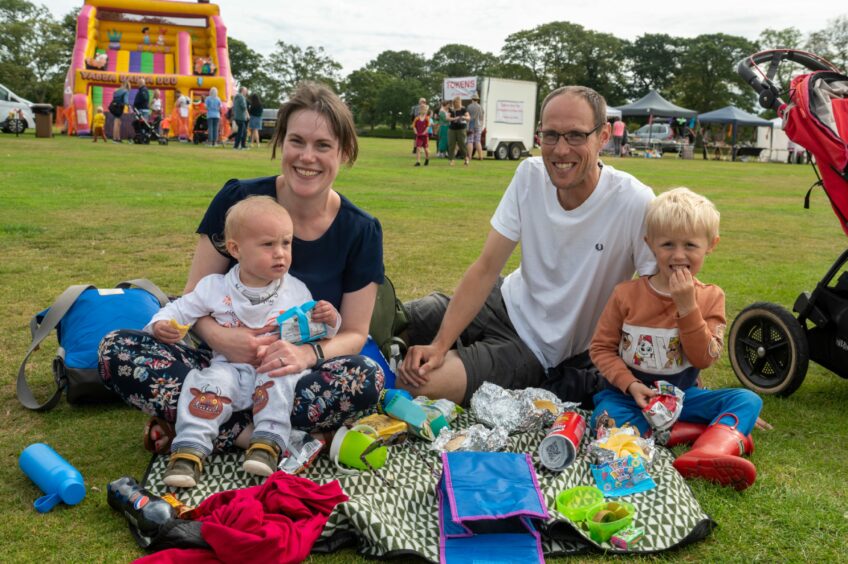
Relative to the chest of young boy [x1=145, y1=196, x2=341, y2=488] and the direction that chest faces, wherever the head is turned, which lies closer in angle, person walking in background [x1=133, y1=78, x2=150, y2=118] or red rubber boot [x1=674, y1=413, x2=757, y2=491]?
the red rubber boot

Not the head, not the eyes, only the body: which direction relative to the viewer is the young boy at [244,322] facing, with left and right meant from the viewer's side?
facing the viewer

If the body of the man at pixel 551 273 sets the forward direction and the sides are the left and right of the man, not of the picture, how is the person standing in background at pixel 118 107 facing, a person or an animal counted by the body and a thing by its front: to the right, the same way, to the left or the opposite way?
the opposite way

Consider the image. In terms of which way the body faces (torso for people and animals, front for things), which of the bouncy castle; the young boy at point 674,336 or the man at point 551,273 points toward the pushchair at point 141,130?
the bouncy castle

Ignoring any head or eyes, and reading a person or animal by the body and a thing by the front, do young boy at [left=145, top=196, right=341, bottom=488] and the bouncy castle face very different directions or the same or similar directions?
same or similar directions

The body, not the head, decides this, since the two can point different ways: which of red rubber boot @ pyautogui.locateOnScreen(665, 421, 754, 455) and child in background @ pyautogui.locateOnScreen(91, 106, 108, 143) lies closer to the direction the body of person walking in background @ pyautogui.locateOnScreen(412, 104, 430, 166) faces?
the red rubber boot

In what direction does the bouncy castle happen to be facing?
toward the camera

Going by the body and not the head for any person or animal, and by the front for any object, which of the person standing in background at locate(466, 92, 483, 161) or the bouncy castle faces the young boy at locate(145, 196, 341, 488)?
the bouncy castle

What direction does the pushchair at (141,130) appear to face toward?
to the viewer's right
